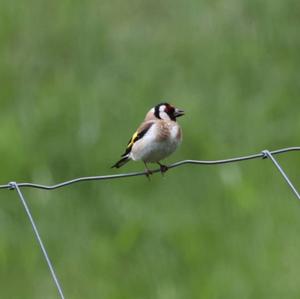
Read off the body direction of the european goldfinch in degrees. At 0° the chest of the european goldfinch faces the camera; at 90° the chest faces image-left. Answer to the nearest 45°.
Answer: approximately 315°
